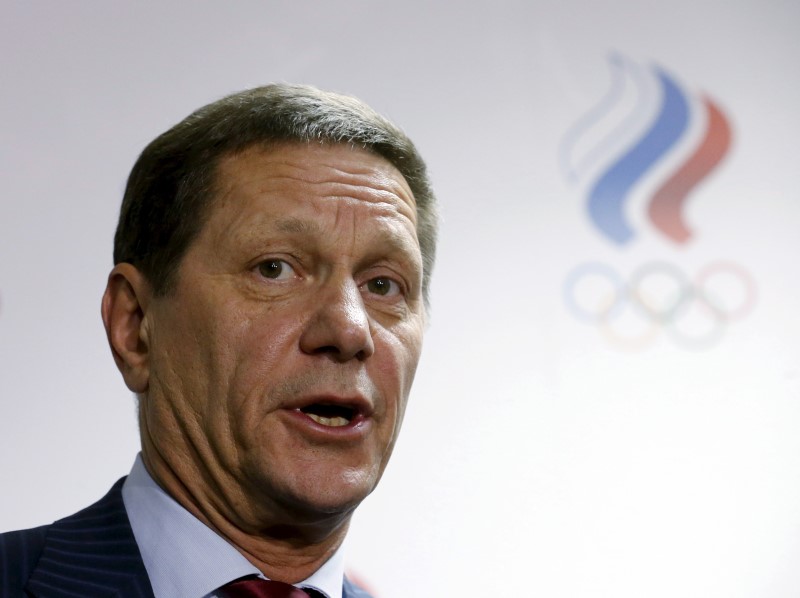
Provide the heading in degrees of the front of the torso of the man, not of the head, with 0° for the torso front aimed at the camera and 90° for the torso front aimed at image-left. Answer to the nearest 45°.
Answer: approximately 315°

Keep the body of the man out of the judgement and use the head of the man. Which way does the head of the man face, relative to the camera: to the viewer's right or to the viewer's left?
to the viewer's right
